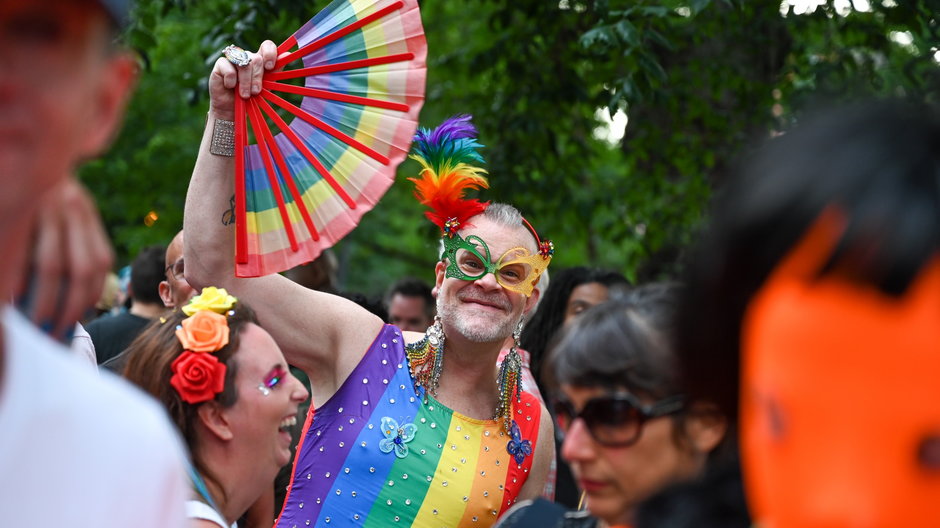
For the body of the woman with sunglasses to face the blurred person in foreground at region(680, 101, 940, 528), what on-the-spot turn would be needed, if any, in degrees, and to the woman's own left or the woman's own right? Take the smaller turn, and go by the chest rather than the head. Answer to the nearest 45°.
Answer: approximately 45° to the woman's own left

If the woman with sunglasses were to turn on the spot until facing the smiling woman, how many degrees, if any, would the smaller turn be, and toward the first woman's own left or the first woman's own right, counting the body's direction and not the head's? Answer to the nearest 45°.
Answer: approximately 90° to the first woman's own right

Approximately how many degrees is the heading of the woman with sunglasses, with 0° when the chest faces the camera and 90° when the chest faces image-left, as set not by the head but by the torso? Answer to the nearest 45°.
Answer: approximately 45°

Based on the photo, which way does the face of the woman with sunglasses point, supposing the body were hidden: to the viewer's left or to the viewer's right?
to the viewer's left

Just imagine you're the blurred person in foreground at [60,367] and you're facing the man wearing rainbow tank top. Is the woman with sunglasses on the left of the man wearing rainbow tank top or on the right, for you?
right

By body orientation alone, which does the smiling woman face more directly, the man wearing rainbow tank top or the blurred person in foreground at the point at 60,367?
the man wearing rainbow tank top

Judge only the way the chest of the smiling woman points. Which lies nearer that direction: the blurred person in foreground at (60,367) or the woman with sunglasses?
the woman with sunglasses

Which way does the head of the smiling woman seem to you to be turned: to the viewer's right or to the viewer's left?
to the viewer's right

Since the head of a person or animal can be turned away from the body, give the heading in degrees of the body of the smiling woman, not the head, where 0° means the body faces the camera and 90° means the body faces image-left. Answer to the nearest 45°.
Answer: approximately 270°
